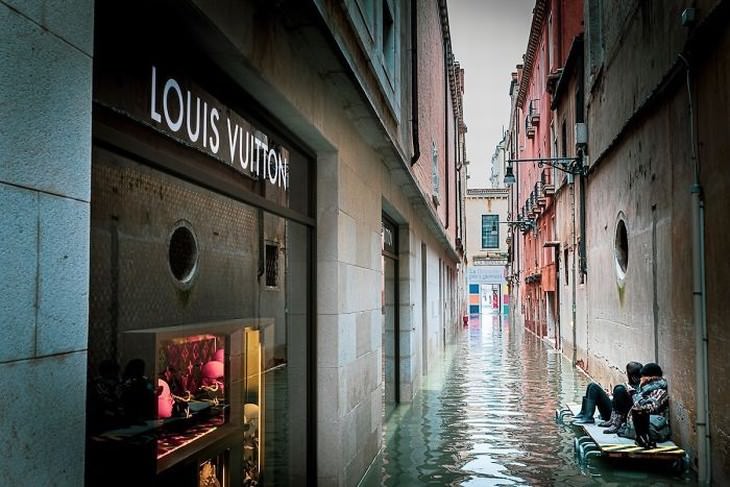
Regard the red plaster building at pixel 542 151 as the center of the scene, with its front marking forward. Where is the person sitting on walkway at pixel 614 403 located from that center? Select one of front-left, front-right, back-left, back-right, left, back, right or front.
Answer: left

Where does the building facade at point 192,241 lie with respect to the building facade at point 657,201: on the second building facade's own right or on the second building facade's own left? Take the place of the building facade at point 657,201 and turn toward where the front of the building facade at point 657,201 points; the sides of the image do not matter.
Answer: on the second building facade's own left

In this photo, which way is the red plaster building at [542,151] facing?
to the viewer's left

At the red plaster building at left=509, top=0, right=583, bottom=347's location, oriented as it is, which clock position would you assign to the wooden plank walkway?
The wooden plank walkway is roughly at 9 o'clock from the red plaster building.

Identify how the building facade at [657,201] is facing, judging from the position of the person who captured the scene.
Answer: facing to the left of the viewer

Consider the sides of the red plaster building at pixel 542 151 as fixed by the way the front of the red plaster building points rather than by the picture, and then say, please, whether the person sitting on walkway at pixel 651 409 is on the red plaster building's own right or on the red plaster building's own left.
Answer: on the red plaster building's own left

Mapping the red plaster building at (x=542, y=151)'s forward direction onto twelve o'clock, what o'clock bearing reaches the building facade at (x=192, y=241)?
The building facade is roughly at 9 o'clock from the red plaster building.
